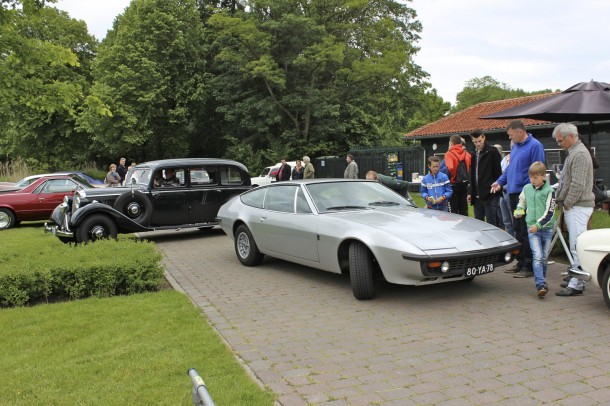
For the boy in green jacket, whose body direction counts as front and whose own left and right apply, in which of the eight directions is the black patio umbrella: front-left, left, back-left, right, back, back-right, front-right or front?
back-right

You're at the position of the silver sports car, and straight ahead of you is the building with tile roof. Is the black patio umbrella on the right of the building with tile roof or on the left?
right

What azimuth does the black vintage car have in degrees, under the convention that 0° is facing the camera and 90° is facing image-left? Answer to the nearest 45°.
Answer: approximately 45°

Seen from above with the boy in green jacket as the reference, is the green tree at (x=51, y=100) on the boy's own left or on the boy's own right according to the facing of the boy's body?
on the boy's own right

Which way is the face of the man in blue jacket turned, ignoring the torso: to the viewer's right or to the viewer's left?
to the viewer's left
